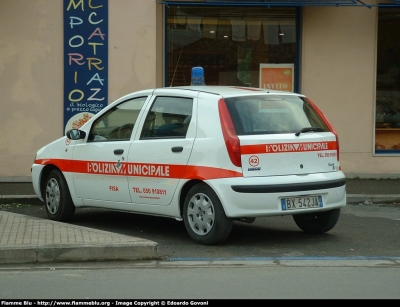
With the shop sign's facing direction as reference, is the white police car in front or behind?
in front

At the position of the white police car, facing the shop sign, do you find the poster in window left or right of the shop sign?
right

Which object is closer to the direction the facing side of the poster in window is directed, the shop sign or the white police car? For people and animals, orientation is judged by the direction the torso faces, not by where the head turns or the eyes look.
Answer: the white police car

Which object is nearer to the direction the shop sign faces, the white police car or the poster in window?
the white police car

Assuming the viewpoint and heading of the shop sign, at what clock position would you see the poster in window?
The poster in window is roughly at 9 o'clock from the shop sign.

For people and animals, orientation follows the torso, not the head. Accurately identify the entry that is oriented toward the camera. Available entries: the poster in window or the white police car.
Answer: the poster in window

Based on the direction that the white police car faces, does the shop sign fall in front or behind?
in front

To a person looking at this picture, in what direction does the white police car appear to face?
facing away from the viewer and to the left of the viewer

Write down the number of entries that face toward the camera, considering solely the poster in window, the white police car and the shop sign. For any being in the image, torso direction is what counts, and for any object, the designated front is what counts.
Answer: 2

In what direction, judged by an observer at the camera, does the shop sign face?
facing the viewer

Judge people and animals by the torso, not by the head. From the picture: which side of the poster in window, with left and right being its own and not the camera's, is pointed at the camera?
front

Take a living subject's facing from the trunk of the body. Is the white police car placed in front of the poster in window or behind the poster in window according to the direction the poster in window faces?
in front
